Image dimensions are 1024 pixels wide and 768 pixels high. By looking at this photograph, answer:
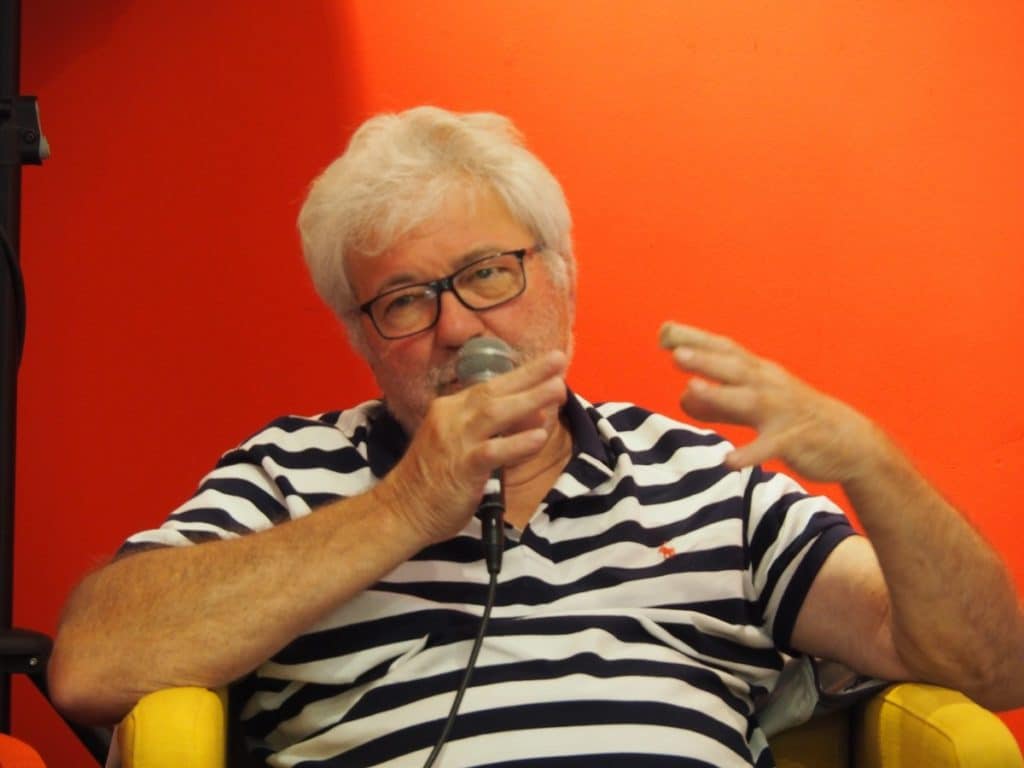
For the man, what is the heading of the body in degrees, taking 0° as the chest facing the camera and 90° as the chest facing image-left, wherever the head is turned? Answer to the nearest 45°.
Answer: approximately 0°

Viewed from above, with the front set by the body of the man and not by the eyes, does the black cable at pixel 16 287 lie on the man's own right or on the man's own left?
on the man's own right
